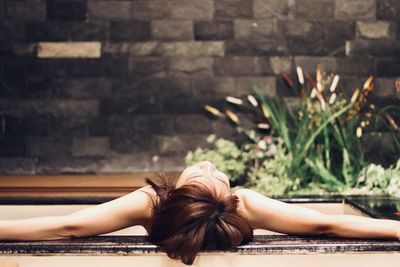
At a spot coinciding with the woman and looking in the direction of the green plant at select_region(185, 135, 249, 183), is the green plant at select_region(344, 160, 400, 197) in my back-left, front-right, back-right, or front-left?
front-right

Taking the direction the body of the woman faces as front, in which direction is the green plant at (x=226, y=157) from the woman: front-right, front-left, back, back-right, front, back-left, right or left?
front

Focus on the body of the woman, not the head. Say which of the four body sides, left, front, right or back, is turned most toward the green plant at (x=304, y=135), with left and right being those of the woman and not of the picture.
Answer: front

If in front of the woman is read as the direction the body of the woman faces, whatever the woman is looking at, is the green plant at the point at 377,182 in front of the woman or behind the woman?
in front

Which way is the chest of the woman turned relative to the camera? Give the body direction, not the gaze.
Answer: away from the camera
